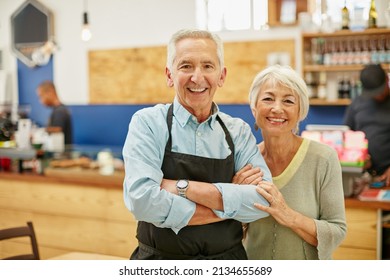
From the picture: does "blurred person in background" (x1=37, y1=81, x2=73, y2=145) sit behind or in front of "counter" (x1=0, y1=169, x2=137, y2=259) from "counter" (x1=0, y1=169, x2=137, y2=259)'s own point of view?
behind

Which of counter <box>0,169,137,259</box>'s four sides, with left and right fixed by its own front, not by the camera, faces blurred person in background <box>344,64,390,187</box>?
left

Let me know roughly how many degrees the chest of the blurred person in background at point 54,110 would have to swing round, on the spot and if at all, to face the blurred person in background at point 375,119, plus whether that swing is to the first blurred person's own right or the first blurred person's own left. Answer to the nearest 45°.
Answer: approximately 135° to the first blurred person's own left

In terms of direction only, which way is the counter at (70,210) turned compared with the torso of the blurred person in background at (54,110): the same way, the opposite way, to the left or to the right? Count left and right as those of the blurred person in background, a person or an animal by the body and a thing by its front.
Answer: to the left

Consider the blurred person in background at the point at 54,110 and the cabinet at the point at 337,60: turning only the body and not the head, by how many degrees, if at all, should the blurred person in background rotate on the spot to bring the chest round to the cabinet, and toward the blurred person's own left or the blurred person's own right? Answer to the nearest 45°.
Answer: approximately 180°

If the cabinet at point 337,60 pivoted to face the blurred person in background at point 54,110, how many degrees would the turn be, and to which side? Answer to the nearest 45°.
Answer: approximately 45° to its right

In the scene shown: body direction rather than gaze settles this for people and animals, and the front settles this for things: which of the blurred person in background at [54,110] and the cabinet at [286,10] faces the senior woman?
the cabinet

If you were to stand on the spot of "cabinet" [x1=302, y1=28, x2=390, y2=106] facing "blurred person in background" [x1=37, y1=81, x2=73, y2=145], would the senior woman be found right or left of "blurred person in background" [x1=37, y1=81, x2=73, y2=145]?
left

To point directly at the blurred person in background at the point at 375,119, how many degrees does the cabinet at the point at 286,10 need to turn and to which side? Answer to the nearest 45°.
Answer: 0° — it already faces them

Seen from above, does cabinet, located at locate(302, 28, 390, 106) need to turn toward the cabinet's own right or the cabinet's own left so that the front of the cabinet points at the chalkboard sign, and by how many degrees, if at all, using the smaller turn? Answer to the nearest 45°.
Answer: approximately 45° to the cabinet's own right
